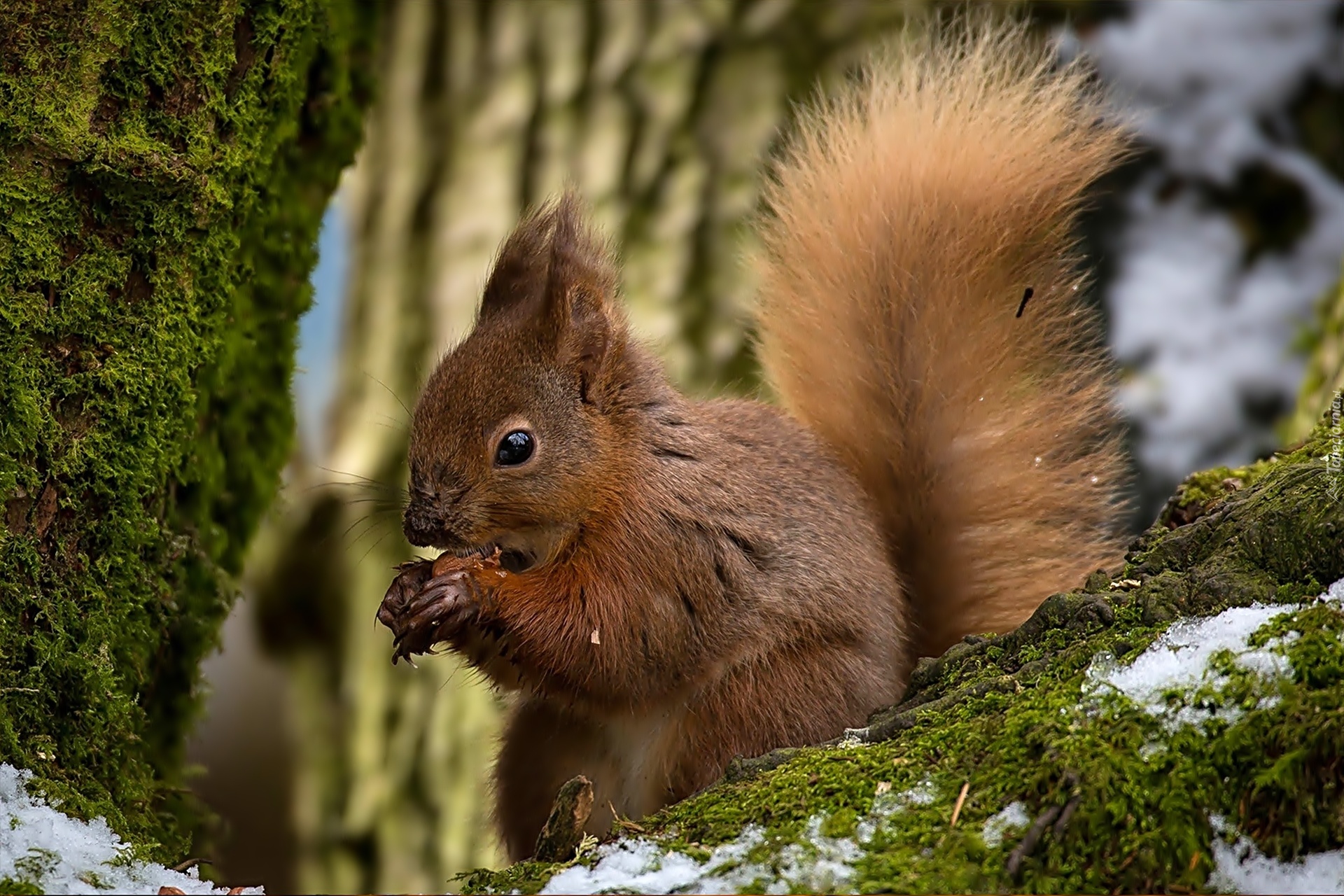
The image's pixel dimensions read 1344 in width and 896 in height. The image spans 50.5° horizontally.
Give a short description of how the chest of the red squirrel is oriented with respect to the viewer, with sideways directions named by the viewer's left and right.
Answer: facing to the left of the viewer

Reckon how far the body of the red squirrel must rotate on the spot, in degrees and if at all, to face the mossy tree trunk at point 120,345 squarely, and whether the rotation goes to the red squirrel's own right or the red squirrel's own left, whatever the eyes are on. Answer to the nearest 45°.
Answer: approximately 45° to the red squirrel's own left
